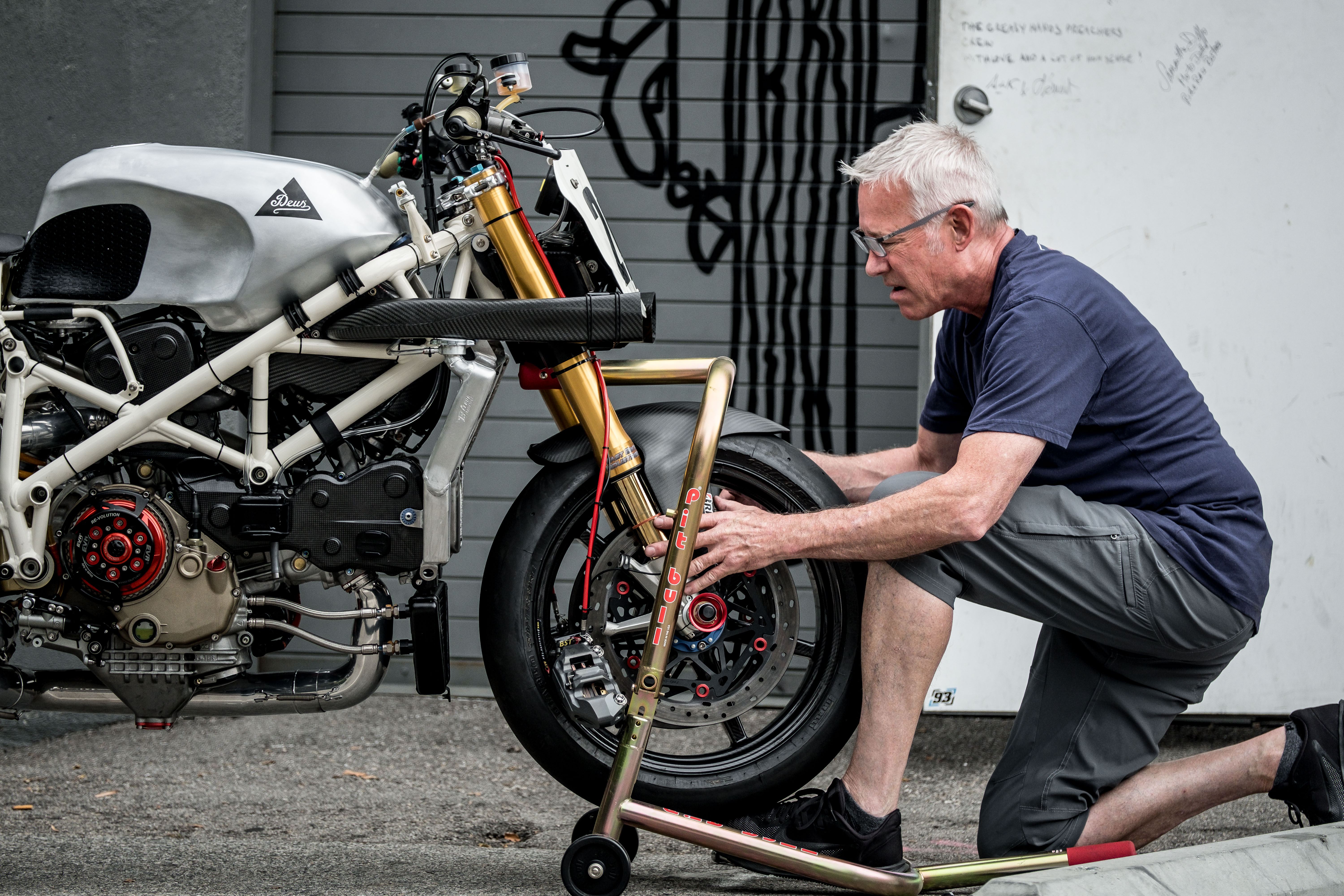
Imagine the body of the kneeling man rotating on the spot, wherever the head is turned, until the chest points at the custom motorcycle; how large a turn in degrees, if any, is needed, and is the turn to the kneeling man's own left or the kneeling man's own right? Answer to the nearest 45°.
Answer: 0° — they already face it

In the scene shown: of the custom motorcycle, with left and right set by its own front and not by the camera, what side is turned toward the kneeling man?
front

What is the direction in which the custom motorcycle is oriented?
to the viewer's right

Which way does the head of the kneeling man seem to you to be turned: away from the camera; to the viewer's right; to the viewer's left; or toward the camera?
to the viewer's left

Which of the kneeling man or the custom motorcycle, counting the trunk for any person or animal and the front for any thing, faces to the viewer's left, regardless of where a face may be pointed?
the kneeling man

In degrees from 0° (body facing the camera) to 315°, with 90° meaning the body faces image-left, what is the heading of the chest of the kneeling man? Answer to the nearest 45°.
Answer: approximately 90°

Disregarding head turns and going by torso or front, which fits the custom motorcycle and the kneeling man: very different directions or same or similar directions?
very different directions

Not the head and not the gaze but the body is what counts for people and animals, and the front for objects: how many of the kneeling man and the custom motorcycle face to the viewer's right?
1
